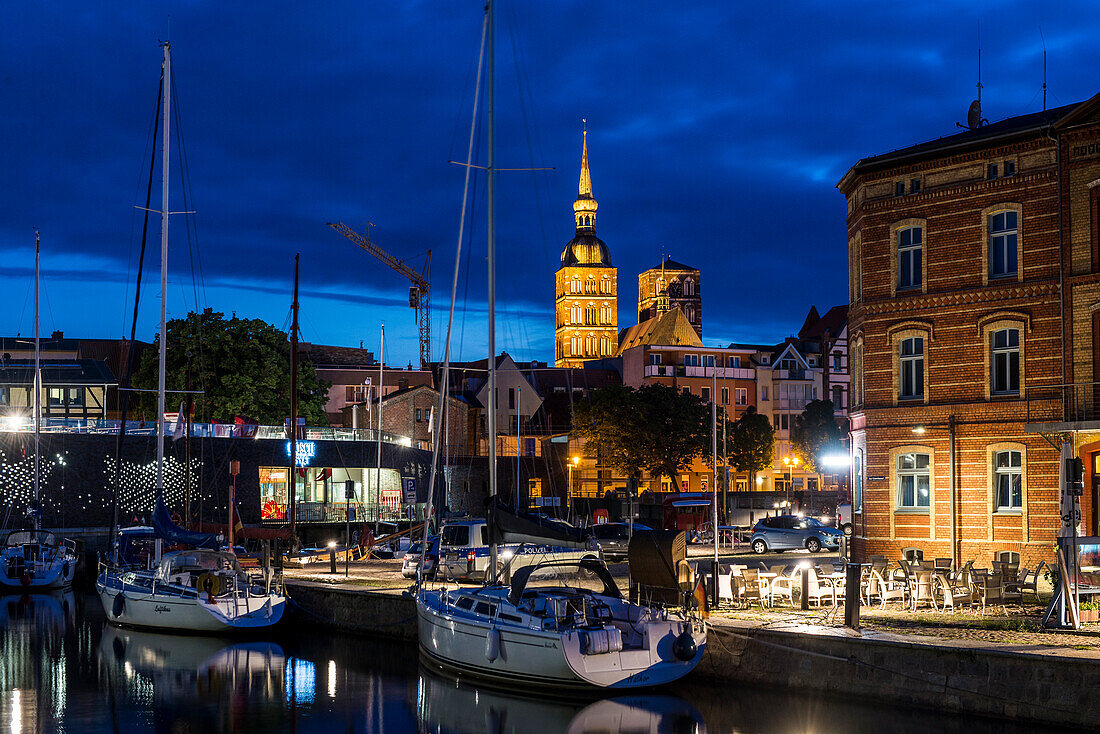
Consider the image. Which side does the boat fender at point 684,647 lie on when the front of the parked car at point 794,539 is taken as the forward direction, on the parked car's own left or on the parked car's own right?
on the parked car's own right

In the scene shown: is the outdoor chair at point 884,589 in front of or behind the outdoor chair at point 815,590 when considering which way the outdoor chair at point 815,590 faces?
in front

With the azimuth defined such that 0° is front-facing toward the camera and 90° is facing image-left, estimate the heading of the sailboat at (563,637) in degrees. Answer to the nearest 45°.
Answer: approximately 135°

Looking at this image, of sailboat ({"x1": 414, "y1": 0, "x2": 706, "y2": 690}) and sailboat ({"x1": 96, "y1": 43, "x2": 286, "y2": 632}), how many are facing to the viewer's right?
0

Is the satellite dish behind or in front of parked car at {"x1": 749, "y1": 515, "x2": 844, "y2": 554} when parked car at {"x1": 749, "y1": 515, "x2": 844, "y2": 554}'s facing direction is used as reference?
in front

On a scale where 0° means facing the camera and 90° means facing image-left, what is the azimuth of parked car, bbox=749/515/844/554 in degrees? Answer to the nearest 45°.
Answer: approximately 315°

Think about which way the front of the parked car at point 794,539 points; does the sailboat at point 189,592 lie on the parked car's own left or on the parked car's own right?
on the parked car's own right

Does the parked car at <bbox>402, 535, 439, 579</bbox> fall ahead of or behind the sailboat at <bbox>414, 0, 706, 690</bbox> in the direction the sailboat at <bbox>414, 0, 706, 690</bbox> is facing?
ahead
